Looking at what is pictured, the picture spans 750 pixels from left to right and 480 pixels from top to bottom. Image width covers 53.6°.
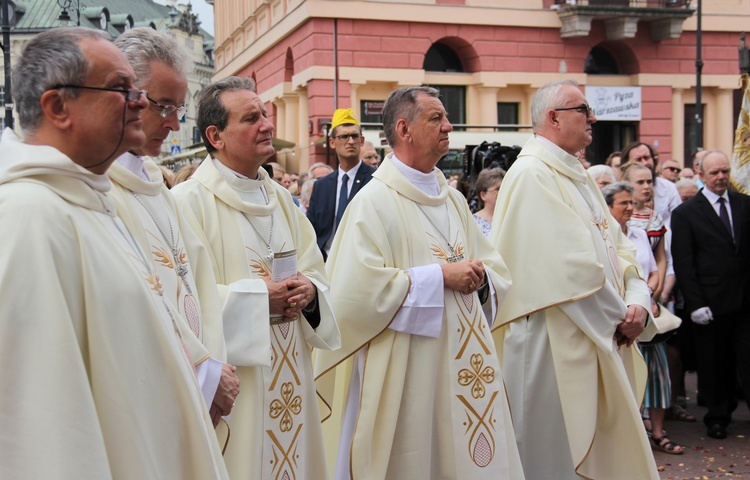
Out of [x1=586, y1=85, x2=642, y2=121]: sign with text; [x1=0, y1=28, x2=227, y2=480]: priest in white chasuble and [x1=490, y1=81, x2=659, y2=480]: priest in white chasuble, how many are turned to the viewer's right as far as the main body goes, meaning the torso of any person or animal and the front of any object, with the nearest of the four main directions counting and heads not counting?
2

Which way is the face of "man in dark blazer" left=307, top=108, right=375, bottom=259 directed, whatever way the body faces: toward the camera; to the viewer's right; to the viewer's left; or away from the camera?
toward the camera

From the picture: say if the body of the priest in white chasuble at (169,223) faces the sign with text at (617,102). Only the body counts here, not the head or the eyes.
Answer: no

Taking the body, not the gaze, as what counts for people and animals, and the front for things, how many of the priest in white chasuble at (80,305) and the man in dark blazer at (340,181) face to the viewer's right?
1

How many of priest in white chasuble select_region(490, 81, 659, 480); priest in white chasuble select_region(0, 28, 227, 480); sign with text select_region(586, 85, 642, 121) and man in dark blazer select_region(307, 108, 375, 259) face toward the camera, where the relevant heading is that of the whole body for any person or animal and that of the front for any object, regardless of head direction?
2

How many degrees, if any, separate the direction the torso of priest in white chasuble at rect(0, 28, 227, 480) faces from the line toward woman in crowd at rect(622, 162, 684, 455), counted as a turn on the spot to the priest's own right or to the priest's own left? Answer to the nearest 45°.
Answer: approximately 45° to the priest's own left

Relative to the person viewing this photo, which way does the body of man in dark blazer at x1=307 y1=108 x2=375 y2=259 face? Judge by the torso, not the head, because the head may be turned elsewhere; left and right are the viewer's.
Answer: facing the viewer

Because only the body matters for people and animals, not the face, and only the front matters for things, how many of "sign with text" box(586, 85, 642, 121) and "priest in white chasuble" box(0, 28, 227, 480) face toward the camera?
1

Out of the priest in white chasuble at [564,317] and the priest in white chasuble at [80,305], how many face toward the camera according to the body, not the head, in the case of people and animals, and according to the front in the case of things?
0

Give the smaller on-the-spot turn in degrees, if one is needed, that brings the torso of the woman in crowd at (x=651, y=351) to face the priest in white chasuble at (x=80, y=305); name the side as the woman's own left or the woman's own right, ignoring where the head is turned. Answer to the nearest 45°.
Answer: approximately 45° to the woman's own right

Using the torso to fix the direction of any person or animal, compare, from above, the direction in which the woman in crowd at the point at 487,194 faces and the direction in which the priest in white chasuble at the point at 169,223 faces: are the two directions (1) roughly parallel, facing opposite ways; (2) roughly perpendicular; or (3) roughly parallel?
roughly parallel

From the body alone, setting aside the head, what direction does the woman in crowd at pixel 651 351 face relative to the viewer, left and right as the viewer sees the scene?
facing the viewer and to the right of the viewer

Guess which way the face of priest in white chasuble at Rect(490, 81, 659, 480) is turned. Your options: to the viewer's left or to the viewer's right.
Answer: to the viewer's right

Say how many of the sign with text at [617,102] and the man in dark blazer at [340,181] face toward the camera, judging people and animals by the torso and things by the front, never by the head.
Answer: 2
